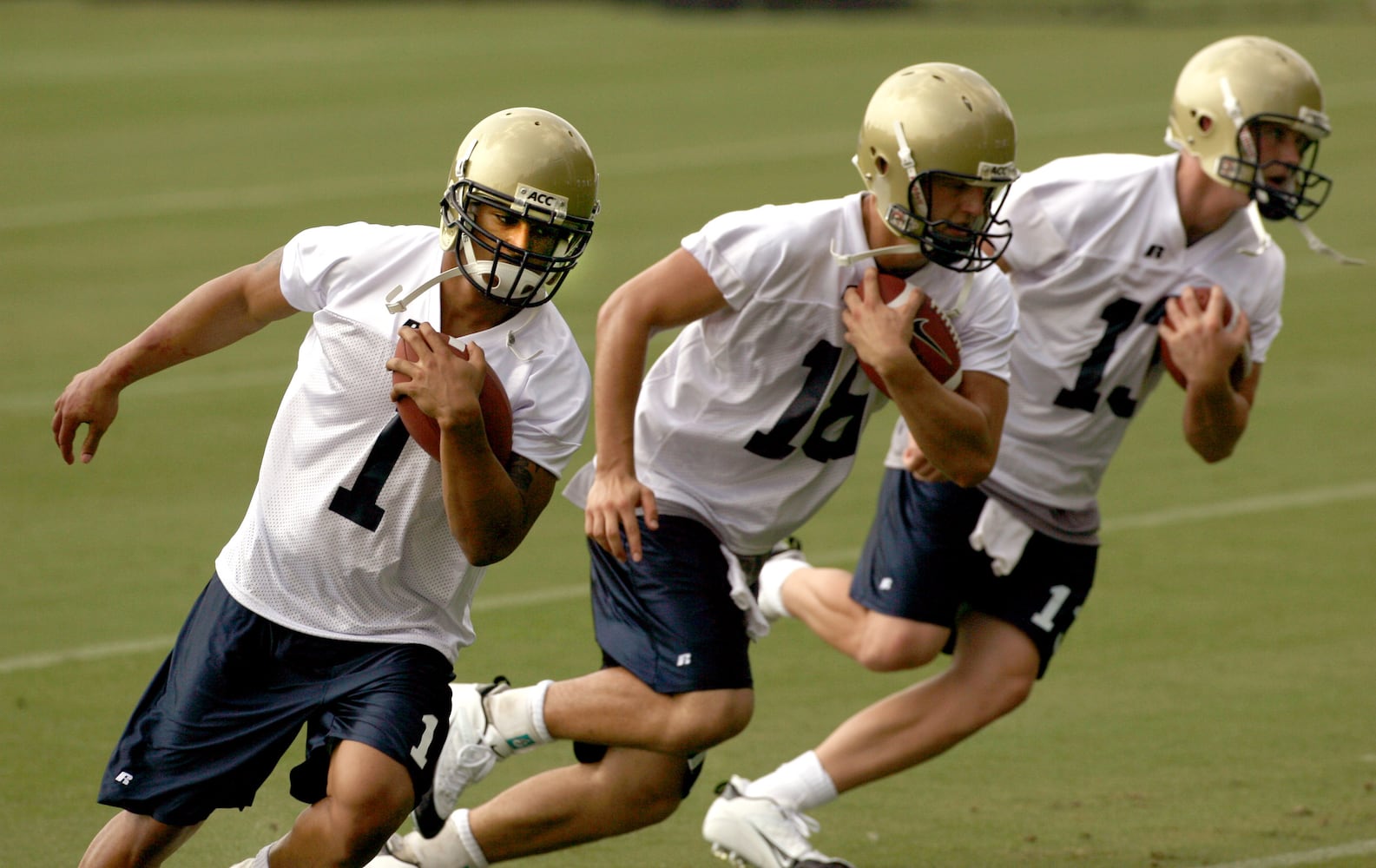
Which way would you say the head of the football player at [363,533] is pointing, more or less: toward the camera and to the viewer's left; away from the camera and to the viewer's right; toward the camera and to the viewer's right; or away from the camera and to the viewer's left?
toward the camera and to the viewer's right

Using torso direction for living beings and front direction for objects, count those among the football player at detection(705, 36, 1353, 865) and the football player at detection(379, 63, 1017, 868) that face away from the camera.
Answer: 0

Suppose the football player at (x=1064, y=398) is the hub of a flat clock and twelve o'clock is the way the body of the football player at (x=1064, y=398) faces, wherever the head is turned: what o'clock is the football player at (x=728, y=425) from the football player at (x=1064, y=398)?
the football player at (x=728, y=425) is roughly at 3 o'clock from the football player at (x=1064, y=398).

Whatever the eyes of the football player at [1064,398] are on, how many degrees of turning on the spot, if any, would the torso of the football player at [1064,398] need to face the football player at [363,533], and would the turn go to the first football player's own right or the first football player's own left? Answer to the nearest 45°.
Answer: approximately 90° to the first football player's own right

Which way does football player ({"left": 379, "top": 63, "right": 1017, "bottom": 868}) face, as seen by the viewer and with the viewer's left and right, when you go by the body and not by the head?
facing the viewer and to the right of the viewer
